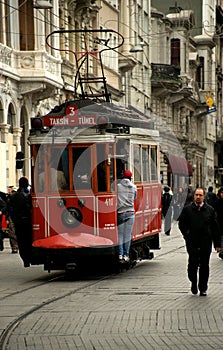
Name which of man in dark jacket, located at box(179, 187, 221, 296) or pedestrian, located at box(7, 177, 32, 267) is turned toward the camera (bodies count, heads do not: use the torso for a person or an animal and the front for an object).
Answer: the man in dark jacket

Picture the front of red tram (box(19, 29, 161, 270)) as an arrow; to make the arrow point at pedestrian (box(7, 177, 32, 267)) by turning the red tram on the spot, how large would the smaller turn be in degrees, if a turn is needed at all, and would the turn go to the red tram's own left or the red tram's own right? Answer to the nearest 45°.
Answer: approximately 90° to the red tram's own right

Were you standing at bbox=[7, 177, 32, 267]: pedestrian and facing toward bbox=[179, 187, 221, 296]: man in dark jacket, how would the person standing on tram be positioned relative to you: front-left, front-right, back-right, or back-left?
front-left

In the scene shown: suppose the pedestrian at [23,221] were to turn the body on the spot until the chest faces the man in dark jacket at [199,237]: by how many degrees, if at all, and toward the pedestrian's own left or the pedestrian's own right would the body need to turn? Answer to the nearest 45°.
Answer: approximately 135° to the pedestrian's own right

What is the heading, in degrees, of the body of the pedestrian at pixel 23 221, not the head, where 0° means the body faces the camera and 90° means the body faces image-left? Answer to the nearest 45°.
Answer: approximately 180°

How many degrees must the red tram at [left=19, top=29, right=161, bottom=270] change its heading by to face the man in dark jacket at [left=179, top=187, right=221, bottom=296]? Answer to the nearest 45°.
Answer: approximately 90° to its left

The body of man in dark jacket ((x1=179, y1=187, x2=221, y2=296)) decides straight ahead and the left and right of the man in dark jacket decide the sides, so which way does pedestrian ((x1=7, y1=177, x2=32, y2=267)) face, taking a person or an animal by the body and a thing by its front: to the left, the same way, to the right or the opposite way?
the opposite way

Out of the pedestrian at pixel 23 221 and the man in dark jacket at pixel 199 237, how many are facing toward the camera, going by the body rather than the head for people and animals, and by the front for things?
1

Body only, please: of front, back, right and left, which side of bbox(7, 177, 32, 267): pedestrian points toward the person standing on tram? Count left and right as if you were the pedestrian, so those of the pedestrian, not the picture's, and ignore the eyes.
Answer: right

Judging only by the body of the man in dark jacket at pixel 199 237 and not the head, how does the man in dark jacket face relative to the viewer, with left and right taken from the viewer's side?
facing the viewer

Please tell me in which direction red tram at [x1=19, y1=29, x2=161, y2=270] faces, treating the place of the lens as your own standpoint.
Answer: facing the viewer and to the left of the viewer
